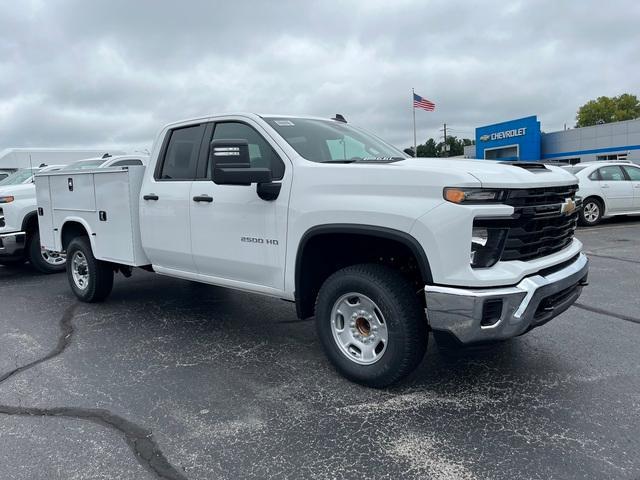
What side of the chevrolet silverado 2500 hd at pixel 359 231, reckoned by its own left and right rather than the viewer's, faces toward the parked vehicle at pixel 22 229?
back

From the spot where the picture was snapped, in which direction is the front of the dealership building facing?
facing the viewer and to the left of the viewer

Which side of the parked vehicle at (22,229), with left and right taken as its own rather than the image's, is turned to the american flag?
back

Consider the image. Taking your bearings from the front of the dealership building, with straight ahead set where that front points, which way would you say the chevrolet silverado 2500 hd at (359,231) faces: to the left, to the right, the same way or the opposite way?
to the left

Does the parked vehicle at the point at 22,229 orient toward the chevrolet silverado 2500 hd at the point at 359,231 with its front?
no

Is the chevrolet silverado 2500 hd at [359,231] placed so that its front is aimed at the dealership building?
no

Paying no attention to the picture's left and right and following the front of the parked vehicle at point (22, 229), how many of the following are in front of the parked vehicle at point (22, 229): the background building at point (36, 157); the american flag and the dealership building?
0

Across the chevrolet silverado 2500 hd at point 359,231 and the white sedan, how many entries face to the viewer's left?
0

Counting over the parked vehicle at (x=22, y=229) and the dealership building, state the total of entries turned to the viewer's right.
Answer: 0

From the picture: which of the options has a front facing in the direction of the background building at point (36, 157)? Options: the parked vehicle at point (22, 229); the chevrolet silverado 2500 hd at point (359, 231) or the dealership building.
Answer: the dealership building

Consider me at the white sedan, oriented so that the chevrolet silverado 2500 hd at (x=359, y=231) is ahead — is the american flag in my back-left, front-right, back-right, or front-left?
back-right

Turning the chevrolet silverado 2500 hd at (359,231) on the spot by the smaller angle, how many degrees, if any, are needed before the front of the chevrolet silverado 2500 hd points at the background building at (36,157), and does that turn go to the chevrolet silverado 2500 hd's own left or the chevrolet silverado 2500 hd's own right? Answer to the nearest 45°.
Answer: approximately 180°

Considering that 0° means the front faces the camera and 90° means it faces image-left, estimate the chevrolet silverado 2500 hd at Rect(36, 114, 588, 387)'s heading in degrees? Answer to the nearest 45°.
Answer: approximately 315°

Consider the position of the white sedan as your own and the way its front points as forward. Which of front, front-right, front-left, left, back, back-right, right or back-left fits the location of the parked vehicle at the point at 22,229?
back

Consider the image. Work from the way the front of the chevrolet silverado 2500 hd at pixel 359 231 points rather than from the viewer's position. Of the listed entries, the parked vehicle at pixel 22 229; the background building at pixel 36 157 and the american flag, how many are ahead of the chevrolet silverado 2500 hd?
0

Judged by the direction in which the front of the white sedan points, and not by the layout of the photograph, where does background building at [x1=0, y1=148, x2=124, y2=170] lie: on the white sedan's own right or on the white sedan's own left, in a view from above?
on the white sedan's own left

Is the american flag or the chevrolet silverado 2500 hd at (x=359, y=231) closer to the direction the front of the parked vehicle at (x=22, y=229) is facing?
the chevrolet silverado 2500 hd
